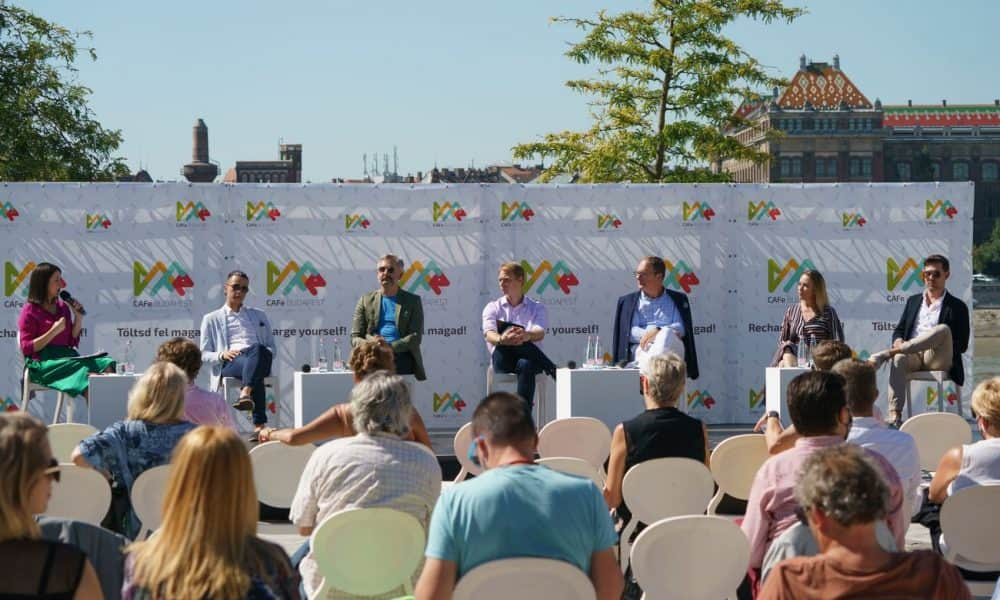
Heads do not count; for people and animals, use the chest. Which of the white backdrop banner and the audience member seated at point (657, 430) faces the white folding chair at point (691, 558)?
the white backdrop banner

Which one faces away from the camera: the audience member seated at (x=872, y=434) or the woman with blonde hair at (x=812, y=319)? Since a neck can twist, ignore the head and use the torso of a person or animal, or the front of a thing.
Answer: the audience member seated

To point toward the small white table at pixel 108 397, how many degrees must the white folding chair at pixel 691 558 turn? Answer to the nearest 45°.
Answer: approximately 45° to its left

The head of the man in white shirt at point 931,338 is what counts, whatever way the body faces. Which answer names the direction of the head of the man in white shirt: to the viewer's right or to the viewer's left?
to the viewer's left

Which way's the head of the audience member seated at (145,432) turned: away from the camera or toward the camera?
away from the camera

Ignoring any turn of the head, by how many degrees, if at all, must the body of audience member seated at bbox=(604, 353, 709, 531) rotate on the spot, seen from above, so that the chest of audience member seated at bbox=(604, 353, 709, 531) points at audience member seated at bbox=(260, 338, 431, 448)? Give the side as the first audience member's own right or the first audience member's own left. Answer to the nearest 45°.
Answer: approximately 90° to the first audience member's own left

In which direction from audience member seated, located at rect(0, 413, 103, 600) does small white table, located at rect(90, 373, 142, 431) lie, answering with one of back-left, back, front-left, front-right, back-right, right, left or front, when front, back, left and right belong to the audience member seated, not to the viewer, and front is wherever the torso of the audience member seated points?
front-left

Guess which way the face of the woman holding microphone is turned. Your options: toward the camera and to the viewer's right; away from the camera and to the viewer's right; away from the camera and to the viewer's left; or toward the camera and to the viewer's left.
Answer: toward the camera and to the viewer's right

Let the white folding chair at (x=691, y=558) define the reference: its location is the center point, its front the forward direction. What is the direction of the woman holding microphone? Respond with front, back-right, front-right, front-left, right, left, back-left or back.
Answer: front-left

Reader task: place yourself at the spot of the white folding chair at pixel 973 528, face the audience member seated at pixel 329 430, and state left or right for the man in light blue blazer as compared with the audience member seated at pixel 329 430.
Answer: right

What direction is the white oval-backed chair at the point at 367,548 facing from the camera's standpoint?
away from the camera

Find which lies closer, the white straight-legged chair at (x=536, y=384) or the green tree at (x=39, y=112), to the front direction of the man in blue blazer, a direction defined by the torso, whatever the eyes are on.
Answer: the white straight-legged chair

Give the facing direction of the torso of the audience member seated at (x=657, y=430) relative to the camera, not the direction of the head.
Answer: away from the camera

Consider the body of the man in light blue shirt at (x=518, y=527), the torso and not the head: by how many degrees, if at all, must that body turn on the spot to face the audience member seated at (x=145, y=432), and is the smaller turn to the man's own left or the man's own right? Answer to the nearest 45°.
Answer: approximately 45° to the man's own left

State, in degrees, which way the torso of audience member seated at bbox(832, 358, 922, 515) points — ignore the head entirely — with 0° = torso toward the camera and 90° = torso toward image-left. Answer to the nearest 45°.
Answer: approximately 180°

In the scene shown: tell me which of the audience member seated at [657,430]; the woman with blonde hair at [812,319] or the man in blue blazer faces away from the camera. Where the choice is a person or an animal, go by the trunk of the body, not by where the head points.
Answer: the audience member seated

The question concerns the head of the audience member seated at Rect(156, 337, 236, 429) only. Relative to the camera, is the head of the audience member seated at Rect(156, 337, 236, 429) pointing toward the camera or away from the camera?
away from the camera

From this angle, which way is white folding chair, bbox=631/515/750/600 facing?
away from the camera
